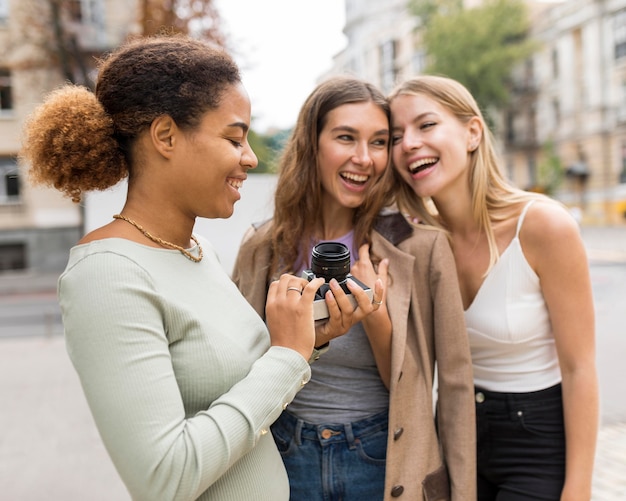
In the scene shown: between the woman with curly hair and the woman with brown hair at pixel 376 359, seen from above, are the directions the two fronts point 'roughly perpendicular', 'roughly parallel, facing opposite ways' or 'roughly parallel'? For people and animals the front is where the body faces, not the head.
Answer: roughly perpendicular

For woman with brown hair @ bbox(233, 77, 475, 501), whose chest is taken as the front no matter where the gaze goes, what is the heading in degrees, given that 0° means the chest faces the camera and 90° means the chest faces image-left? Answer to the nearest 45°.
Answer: approximately 0°

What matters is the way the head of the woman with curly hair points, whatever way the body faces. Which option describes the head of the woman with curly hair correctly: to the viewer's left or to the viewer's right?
to the viewer's right

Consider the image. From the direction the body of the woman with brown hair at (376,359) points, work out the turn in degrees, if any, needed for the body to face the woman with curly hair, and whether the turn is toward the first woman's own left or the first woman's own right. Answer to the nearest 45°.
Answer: approximately 45° to the first woman's own right

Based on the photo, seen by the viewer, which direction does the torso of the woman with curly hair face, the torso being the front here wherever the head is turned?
to the viewer's right

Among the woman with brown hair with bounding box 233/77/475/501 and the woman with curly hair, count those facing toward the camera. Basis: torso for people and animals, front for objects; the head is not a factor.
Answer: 1

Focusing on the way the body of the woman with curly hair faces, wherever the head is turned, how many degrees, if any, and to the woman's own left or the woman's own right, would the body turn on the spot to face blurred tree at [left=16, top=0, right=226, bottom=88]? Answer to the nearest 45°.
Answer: approximately 90° to the woman's own left

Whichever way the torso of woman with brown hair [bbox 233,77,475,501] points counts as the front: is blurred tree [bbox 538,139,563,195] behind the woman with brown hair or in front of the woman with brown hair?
behind

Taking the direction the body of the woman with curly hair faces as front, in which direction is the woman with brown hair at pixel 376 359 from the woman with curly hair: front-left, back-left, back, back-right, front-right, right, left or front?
front-left

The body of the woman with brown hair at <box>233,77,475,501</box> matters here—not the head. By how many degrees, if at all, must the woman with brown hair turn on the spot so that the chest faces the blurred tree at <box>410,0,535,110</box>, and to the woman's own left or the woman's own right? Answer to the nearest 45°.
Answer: approximately 180°
